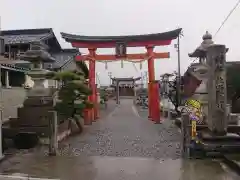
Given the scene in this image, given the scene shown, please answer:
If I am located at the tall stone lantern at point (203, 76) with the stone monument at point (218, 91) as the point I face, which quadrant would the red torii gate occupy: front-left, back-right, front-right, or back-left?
back-right

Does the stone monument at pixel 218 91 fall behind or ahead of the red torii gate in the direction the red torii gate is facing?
ahead

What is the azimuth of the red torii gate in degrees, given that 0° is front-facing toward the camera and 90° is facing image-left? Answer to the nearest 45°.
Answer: approximately 0°

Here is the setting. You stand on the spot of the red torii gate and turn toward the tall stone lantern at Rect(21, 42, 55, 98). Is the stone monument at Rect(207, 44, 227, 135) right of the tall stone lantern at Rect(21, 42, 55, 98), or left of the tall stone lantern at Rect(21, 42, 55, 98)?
left

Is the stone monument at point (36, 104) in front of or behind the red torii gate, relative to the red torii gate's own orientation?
in front

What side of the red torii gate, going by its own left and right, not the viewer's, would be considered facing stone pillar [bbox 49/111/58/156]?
front

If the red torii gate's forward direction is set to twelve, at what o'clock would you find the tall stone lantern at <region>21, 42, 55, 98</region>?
The tall stone lantern is roughly at 1 o'clock from the red torii gate.
